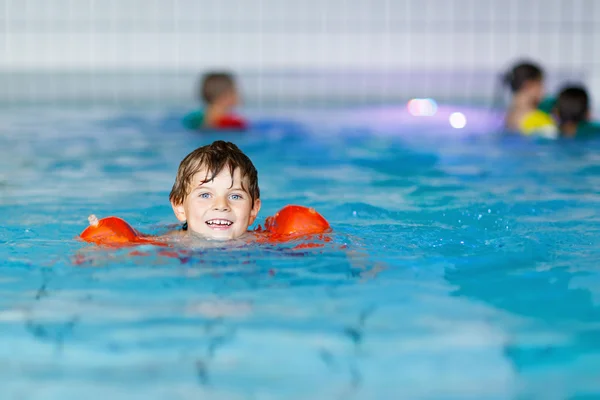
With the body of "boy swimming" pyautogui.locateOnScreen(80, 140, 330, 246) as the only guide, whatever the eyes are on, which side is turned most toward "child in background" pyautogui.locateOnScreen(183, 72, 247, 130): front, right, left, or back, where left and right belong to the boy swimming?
back

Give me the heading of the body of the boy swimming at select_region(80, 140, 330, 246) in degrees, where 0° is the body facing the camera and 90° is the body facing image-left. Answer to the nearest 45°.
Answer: approximately 0°

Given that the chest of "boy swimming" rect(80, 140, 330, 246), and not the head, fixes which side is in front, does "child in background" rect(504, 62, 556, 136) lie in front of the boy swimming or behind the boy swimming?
behind

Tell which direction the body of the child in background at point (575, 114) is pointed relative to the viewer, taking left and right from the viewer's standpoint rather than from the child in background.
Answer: facing away from the viewer

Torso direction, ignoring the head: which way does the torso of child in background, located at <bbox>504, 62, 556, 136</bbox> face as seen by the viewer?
to the viewer's right

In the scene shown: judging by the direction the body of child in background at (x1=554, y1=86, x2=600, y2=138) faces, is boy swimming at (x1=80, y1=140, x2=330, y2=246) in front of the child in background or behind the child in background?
behind

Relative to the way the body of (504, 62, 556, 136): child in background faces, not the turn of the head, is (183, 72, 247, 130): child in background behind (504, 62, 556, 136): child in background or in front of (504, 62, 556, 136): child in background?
behind

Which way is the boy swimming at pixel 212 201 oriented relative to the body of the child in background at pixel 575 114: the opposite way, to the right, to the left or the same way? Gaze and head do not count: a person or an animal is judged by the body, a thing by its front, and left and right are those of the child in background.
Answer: the opposite way

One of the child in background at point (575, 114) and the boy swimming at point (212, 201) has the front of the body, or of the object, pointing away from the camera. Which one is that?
the child in background

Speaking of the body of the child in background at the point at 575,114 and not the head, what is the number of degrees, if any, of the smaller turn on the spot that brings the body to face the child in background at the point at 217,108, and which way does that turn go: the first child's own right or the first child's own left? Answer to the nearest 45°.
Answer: approximately 90° to the first child's own left

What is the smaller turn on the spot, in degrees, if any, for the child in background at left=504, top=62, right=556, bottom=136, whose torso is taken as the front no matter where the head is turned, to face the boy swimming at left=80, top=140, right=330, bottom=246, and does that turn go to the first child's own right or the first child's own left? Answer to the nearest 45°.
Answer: approximately 90° to the first child's own right
